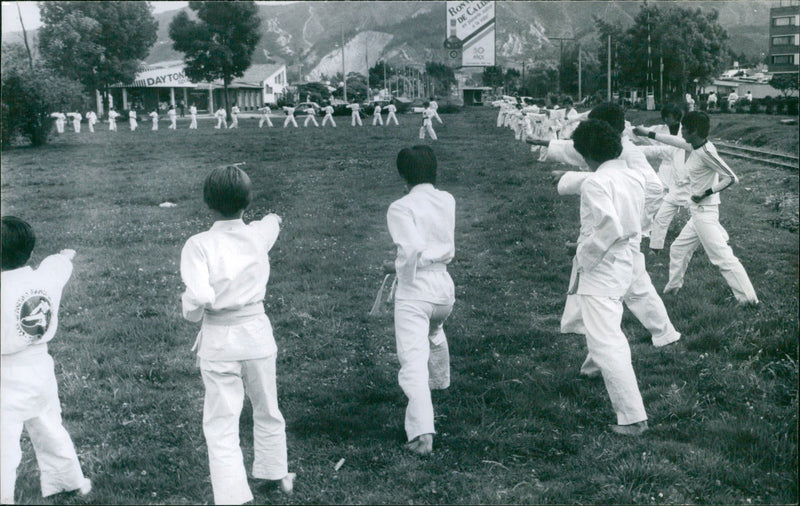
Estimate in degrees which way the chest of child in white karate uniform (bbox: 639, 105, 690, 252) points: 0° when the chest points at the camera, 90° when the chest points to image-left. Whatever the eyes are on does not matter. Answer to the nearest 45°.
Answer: approximately 90°

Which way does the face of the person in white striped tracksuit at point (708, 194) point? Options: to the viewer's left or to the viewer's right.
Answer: to the viewer's left

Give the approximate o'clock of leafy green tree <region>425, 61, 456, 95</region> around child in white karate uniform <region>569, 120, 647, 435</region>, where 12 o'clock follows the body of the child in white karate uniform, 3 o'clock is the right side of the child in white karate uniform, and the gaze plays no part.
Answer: The leafy green tree is roughly at 1 o'clock from the child in white karate uniform.

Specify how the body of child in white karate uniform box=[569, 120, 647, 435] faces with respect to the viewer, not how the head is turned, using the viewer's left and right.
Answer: facing away from the viewer and to the left of the viewer

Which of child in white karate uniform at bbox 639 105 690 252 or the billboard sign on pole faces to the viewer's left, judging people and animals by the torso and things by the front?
the child in white karate uniform

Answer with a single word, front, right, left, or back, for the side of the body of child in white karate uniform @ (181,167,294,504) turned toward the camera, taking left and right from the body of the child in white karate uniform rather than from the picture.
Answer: back
